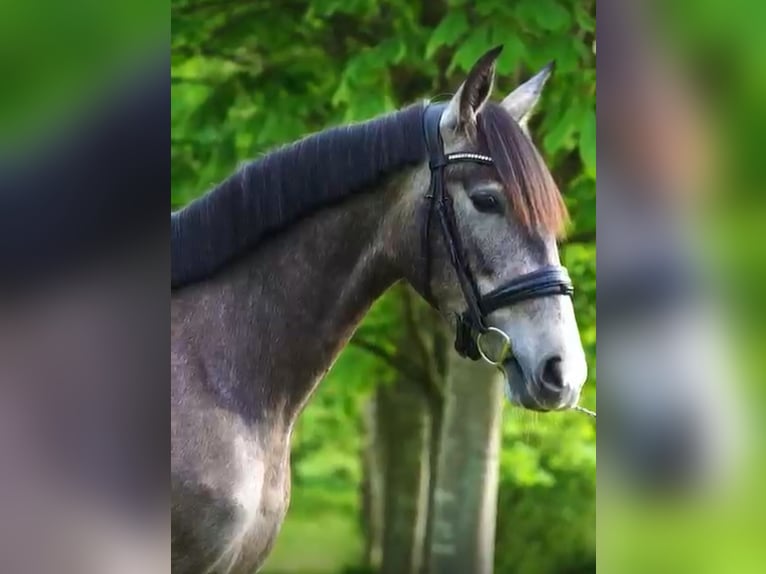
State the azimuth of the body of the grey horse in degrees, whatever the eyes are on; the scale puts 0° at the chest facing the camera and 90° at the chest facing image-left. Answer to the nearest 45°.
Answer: approximately 270°

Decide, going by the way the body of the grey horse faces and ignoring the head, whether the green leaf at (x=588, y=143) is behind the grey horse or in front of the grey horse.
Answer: in front
